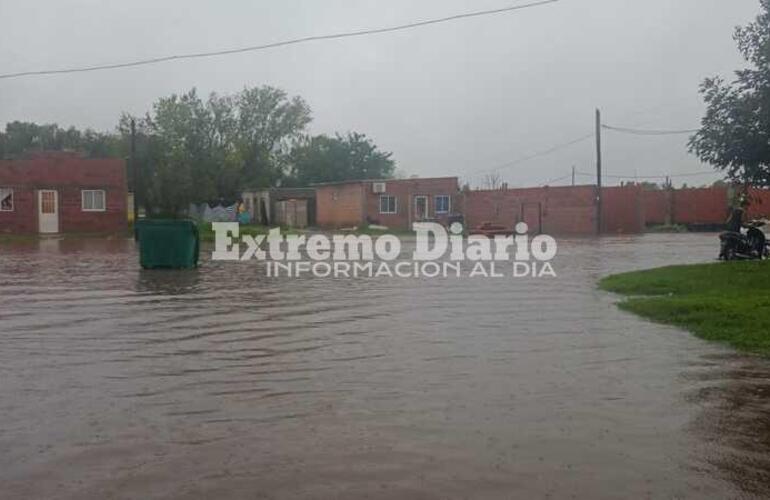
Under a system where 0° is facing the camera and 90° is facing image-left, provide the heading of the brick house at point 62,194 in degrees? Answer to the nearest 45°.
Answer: approximately 0°

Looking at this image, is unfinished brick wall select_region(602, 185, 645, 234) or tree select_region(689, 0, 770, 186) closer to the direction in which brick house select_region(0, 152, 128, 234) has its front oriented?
the tree

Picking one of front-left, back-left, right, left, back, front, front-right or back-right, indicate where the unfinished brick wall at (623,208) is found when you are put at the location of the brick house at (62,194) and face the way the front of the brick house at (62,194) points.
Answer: left

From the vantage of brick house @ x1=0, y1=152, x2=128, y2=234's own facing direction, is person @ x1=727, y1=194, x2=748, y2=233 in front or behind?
in front

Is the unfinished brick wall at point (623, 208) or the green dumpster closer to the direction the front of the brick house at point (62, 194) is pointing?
the green dumpster

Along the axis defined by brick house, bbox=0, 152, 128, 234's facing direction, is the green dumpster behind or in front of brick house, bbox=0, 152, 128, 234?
in front

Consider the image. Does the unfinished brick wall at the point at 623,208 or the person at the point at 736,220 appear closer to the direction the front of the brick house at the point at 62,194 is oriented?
the person
